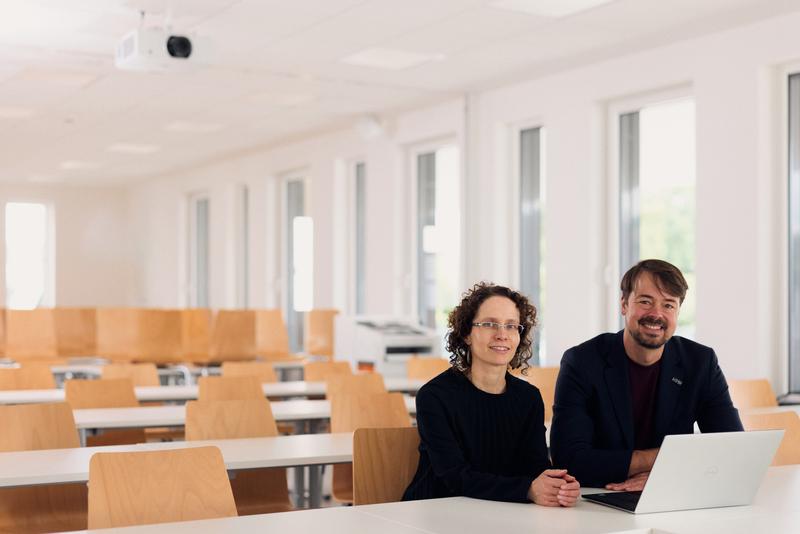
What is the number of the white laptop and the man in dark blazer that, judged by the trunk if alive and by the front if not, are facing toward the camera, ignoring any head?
1

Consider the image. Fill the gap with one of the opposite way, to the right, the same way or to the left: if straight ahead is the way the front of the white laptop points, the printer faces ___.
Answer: the opposite way

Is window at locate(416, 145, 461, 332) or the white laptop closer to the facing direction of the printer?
the white laptop

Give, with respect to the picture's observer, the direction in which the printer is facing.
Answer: facing the viewer and to the right of the viewer

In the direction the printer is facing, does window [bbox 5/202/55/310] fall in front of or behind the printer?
behind

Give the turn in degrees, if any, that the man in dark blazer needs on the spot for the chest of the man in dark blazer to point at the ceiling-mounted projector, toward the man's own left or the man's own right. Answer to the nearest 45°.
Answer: approximately 135° to the man's own right

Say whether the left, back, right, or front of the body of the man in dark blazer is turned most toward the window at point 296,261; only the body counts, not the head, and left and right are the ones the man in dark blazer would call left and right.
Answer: back

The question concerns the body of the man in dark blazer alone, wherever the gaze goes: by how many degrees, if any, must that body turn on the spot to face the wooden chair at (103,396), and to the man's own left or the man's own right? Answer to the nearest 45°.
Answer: approximately 135° to the man's own right

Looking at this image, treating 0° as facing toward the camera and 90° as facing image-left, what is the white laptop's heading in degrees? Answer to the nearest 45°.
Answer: approximately 135°

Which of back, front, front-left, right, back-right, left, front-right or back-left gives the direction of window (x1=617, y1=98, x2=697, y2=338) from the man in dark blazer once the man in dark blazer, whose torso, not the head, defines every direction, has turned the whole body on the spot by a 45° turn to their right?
back-right

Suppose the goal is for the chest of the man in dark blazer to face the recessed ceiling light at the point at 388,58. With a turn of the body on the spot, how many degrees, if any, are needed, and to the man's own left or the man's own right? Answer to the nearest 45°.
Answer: approximately 180°
